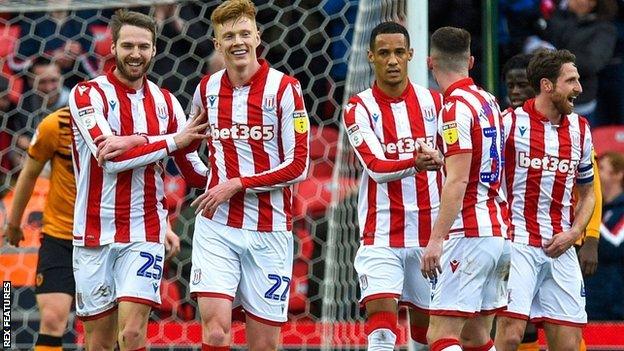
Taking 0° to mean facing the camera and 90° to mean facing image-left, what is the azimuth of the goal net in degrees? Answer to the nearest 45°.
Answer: approximately 0°
